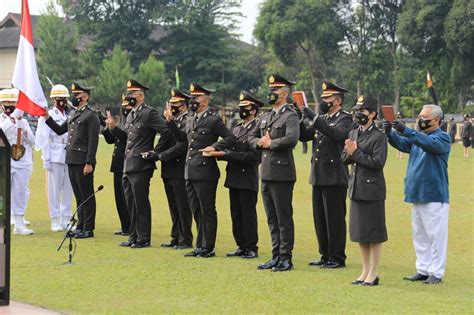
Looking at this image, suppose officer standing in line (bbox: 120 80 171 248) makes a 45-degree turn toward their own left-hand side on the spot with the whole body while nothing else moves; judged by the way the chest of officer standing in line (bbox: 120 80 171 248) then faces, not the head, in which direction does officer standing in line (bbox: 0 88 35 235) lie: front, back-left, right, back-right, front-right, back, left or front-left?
back-right

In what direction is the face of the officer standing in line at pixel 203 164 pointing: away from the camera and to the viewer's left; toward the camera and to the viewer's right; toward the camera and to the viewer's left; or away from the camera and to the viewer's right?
toward the camera and to the viewer's left

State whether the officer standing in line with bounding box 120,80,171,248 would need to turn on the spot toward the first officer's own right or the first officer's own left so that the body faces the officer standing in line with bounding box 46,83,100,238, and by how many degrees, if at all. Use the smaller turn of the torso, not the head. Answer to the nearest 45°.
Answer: approximately 90° to the first officer's own right

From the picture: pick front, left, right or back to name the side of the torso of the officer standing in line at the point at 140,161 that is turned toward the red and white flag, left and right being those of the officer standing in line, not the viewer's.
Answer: right

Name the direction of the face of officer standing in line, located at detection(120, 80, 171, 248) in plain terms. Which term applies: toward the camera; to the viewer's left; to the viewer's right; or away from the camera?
to the viewer's left

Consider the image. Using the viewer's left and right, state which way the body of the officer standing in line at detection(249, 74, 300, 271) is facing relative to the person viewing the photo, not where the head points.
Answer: facing the viewer and to the left of the viewer

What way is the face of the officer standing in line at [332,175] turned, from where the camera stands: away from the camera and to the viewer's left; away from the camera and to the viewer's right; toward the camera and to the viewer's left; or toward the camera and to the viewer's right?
toward the camera and to the viewer's left

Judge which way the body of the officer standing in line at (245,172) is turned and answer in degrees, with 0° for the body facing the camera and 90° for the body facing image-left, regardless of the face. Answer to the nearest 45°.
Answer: approximately 45°

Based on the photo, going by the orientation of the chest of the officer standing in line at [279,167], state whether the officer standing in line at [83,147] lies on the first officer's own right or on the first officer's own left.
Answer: on the first officer's own right

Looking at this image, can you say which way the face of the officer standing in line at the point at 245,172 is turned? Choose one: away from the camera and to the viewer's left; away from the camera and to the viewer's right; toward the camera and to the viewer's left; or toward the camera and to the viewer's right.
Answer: toward the camera and to the viewer's left

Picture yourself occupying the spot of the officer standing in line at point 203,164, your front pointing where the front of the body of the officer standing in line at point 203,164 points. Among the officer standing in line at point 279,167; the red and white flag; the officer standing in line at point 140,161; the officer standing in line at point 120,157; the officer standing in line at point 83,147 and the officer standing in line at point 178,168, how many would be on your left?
1
